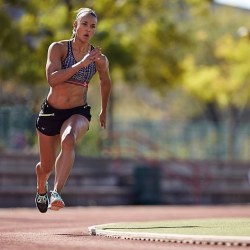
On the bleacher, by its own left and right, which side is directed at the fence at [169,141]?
back

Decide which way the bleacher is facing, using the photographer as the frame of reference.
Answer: facing the viewer
